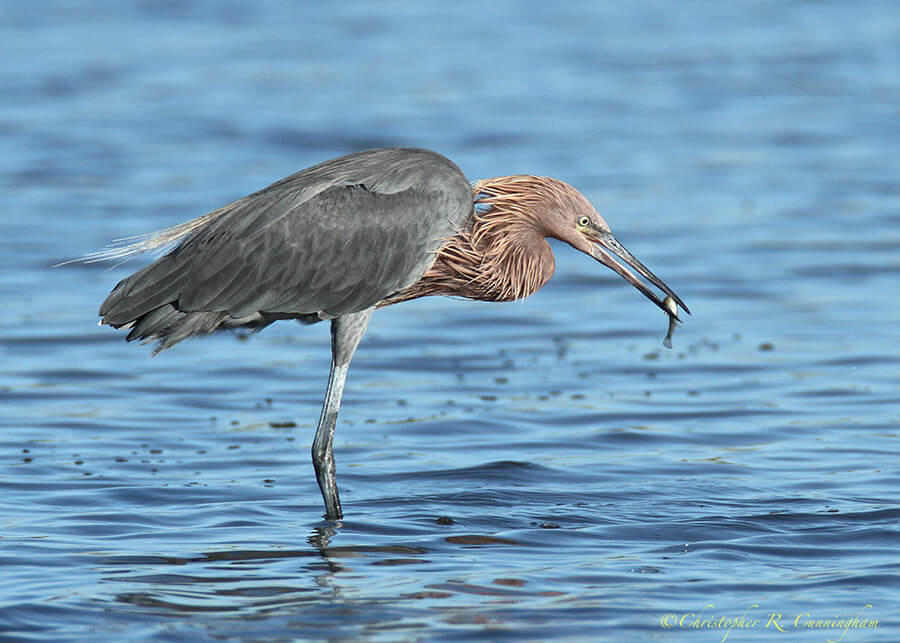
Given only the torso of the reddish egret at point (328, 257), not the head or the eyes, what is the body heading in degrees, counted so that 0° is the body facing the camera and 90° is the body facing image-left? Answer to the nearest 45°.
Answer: approximately 270°
